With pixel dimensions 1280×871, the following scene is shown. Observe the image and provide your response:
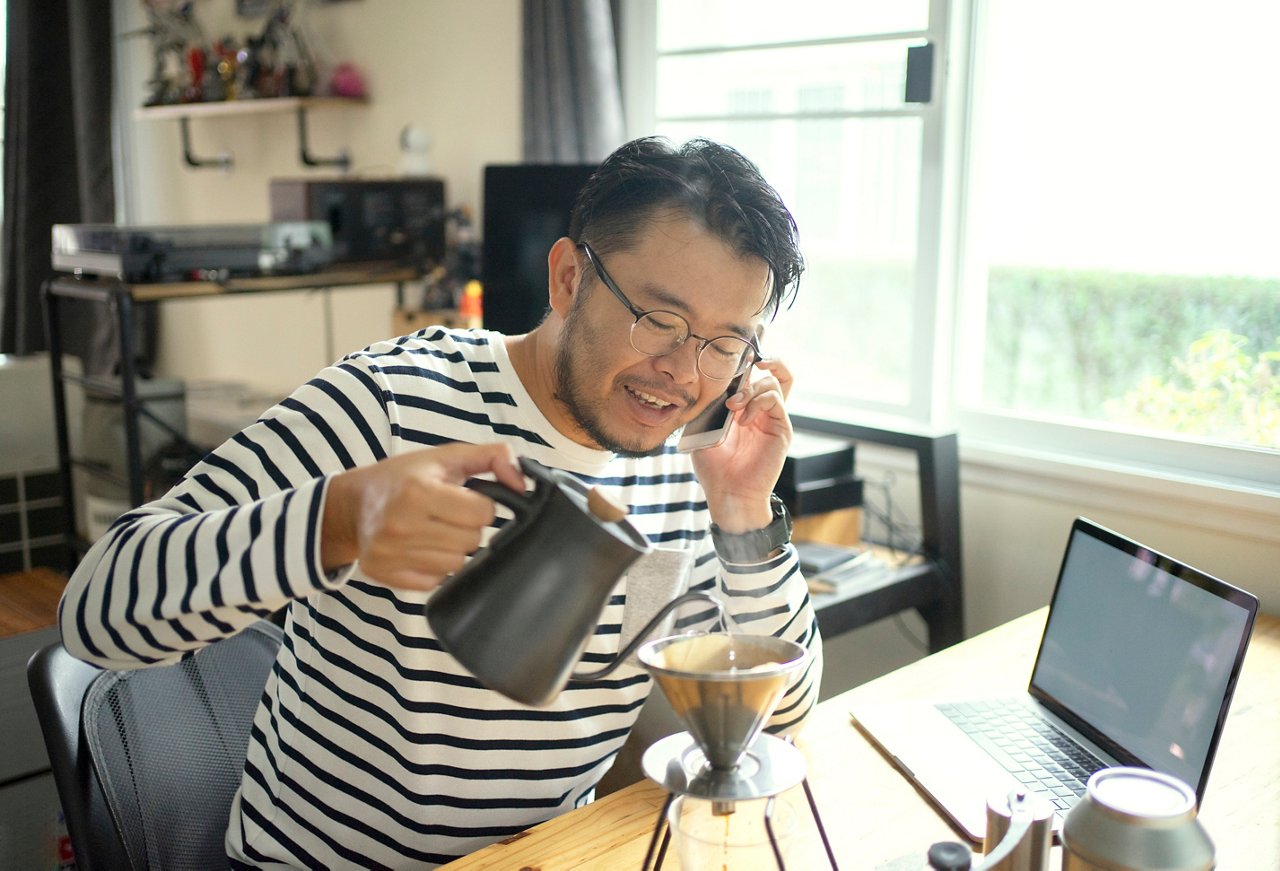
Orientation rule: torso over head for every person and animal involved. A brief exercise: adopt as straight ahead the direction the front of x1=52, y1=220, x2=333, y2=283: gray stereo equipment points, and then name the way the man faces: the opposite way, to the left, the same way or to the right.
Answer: the same way

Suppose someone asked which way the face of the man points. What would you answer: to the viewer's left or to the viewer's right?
to the viewer's right

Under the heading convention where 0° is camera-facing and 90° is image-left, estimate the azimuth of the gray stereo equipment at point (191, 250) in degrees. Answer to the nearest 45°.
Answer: approximately 315°

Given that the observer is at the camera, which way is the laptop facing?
facing the viewer and to the left of the viewer

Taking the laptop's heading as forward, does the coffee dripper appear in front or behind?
in front

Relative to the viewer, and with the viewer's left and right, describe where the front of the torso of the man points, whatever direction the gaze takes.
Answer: facing the viewer and to the right of the viewer

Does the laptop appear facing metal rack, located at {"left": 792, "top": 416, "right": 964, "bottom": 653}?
no

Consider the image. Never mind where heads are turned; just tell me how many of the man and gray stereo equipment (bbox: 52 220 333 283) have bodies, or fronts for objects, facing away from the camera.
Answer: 0

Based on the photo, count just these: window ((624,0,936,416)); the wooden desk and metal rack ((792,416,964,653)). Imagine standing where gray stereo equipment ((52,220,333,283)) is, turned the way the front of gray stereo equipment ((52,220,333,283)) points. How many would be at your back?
0

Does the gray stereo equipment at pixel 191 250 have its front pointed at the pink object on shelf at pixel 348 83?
no

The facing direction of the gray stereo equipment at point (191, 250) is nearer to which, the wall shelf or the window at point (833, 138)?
the window
